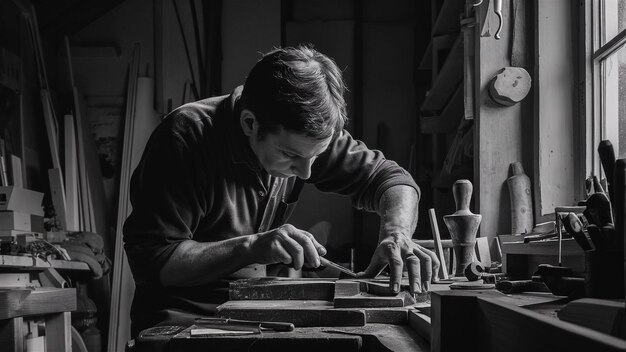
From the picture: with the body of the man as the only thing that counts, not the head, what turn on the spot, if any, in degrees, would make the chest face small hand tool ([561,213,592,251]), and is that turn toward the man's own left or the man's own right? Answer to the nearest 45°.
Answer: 0° — they already face it

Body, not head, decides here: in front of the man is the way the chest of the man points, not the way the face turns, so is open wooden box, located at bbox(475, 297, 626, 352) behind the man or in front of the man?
in front

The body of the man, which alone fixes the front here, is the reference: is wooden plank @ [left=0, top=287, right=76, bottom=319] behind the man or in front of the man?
behind

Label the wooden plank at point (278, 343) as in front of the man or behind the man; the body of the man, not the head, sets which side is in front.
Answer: in front

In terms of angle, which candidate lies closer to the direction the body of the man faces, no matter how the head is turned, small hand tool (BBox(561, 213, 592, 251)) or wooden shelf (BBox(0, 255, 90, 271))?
the small hand tool

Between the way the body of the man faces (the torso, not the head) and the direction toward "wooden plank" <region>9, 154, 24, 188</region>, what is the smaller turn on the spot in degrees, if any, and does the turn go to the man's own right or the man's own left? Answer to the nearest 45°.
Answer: approximately 180°

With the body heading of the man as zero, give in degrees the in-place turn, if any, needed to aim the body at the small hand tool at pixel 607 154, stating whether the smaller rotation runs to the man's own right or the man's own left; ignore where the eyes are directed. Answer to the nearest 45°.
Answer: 0° — they already face it

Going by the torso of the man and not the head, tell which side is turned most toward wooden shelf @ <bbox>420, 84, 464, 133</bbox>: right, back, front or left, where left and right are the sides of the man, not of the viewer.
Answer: left

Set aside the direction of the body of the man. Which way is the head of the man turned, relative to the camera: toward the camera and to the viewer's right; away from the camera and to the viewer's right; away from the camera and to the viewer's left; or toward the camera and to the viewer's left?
toward the camera and to the viewer's right

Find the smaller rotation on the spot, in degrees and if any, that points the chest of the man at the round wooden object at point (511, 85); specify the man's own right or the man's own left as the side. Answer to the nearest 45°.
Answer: approximately 90° to the man's own left

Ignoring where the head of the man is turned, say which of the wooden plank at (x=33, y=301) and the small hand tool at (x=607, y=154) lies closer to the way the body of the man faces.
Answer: the small hand tool
